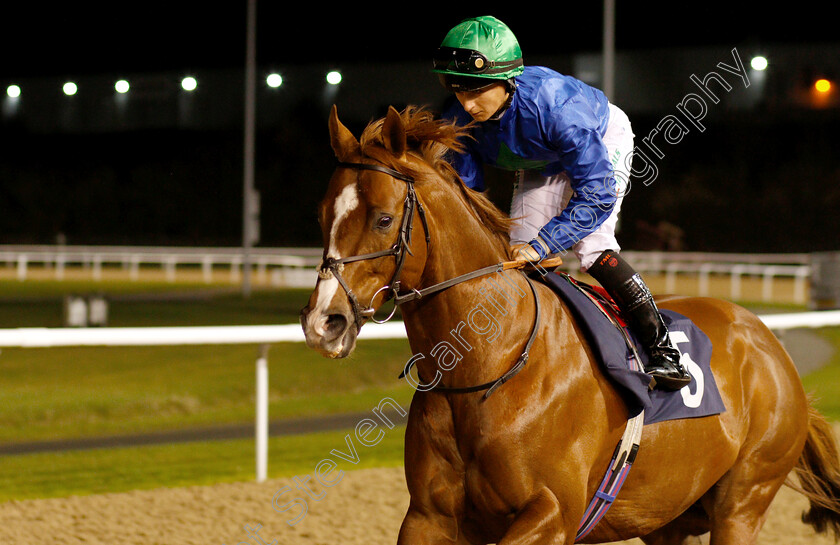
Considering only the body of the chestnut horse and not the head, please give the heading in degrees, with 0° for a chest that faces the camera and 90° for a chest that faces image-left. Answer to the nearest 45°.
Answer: approximately 45°

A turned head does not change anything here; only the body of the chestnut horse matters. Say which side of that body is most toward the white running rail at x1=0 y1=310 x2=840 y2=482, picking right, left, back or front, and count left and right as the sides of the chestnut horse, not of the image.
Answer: right

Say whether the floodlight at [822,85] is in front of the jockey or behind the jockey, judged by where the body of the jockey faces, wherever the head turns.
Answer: behind

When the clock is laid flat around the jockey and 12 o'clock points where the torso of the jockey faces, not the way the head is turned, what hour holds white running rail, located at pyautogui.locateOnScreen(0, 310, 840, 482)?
The white running rail is roughly at 3 o'clock from the jockey.

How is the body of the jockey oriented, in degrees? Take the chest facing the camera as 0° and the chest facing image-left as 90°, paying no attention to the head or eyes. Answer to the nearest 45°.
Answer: approximately 45°

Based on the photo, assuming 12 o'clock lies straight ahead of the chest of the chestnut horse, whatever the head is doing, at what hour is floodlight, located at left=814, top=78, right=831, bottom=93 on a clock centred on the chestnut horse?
The floodlight is roughly at 5 o'clock from the chestnut horse.
